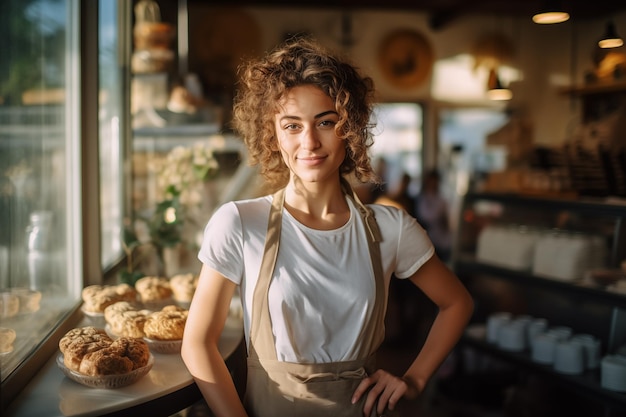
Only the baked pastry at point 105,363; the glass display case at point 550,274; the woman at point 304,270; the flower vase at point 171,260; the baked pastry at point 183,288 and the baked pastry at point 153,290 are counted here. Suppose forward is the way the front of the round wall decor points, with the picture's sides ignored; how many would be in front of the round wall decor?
6

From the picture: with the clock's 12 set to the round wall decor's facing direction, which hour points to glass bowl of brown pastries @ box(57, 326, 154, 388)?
The glass bowl of brown pastries is roughly at 12 o'clock from the round wall decor.

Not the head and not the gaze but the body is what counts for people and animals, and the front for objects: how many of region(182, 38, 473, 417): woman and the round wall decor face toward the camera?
2

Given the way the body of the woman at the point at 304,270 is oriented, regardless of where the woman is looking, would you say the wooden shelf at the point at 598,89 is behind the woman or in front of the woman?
behind

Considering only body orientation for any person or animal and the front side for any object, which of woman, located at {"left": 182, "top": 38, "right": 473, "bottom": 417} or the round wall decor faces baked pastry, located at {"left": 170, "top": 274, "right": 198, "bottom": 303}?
the round wall decor

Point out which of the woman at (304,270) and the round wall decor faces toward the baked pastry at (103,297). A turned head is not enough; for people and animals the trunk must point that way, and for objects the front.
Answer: the round wall decor

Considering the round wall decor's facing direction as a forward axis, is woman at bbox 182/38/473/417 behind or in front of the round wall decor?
in front

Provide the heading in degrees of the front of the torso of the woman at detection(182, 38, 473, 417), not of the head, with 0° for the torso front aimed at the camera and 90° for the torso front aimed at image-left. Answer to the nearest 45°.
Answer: approximately 0°

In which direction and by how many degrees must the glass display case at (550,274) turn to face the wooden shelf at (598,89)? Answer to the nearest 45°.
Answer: approximately 135° to its right

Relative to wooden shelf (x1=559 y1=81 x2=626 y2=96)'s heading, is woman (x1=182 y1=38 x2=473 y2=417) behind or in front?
in front

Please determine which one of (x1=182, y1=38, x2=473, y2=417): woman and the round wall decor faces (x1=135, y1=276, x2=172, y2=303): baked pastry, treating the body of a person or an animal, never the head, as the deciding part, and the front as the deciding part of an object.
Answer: the round wall decor

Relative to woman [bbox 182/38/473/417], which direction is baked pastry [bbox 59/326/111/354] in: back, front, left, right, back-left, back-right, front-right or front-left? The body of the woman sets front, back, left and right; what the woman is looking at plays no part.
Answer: right
